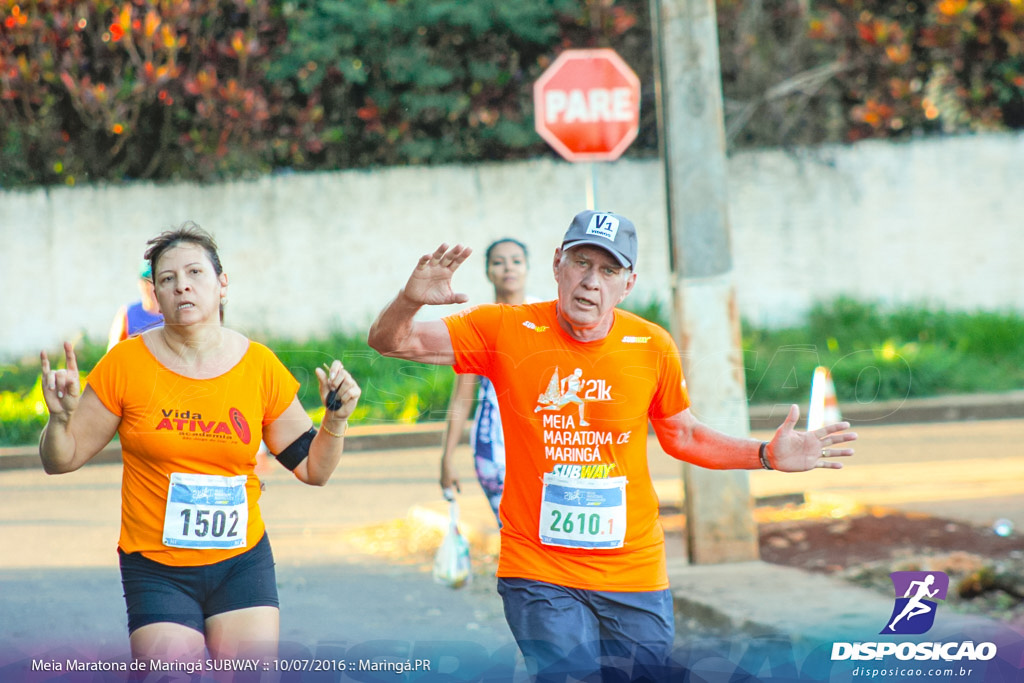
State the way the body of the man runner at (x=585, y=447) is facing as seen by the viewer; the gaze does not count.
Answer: toward the camera

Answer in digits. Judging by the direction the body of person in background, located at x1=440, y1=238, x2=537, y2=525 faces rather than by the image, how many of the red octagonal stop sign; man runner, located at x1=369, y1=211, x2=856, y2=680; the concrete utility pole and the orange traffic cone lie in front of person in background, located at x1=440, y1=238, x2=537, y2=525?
1

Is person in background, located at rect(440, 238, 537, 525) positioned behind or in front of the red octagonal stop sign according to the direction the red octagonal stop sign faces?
in front

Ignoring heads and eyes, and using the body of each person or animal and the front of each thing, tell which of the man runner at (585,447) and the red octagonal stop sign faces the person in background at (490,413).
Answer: the red octagonal stop sign

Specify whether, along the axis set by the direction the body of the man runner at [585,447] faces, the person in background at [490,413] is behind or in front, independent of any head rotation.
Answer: behind

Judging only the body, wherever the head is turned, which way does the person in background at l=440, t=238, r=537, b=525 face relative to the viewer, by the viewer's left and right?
facing the viewer

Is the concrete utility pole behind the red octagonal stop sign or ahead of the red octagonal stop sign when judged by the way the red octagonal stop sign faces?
ahead

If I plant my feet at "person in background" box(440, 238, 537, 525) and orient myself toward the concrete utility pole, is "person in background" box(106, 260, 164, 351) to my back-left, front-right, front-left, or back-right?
back-left

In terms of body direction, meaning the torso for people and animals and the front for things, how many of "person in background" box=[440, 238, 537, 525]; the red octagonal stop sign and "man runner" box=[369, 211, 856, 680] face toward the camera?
3

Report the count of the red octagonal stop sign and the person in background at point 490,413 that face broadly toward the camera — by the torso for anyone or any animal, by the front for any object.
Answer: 2

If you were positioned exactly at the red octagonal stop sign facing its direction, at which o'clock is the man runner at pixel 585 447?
The man runner is roughly at 12 o'clock from the red octagonal stop sign.
